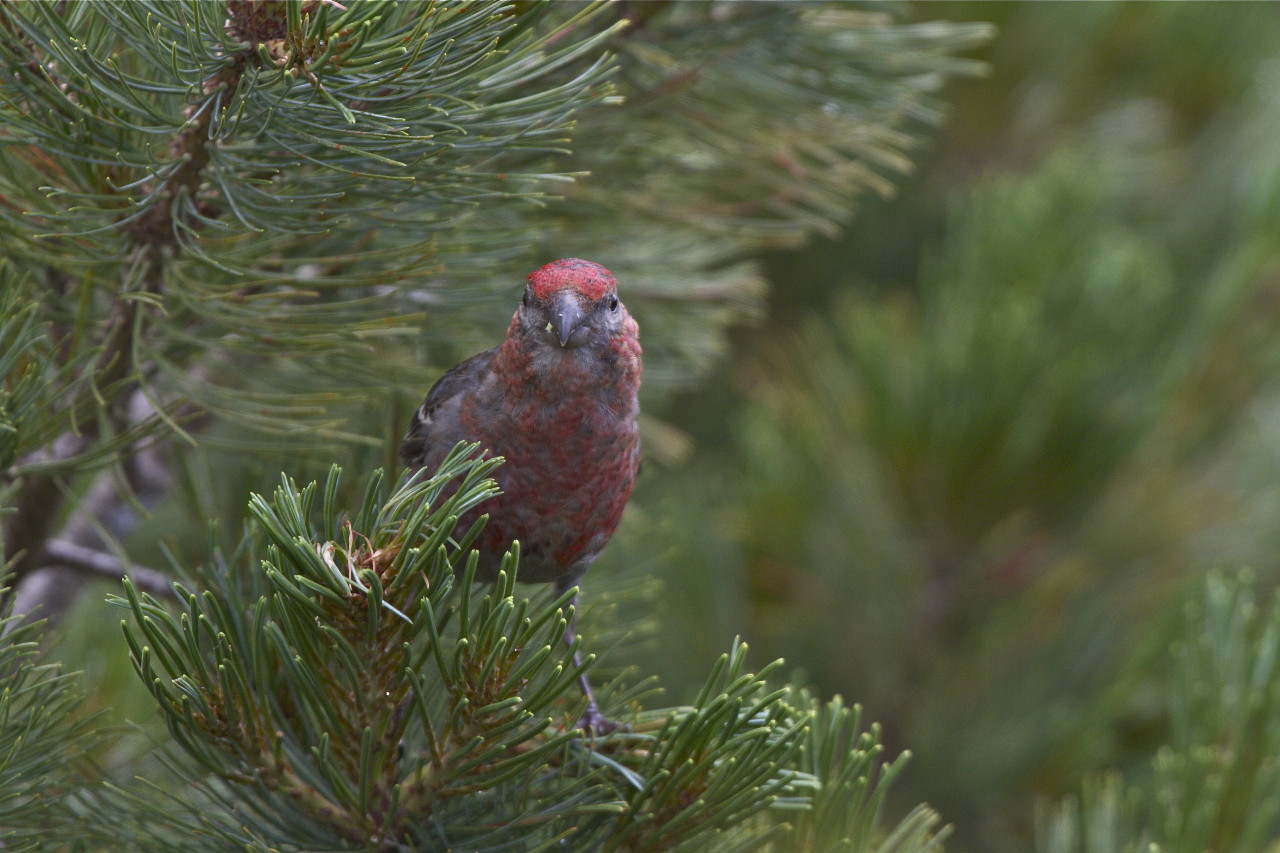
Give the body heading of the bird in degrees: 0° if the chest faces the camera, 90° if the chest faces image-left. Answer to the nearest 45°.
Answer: approximately 0°
